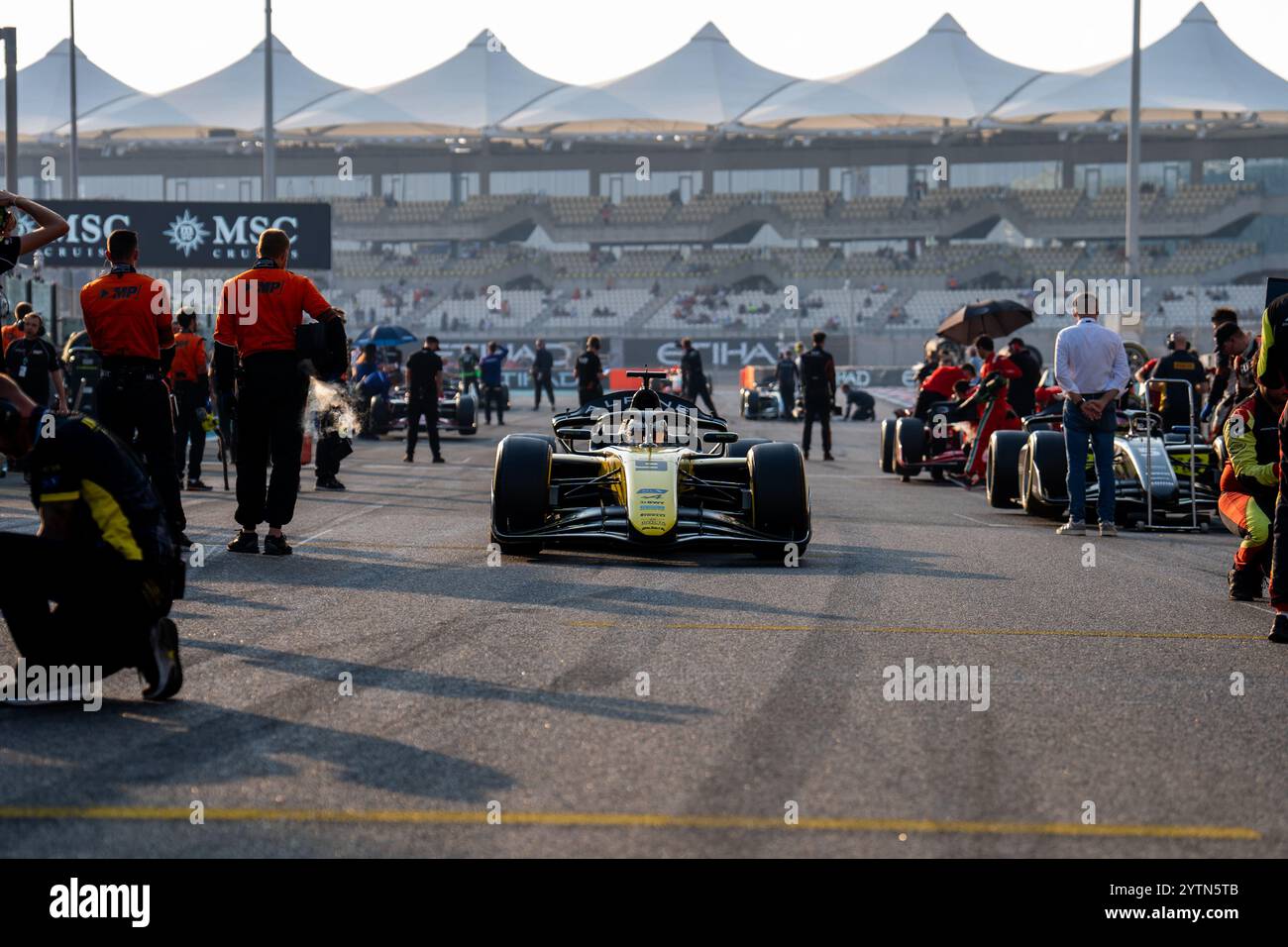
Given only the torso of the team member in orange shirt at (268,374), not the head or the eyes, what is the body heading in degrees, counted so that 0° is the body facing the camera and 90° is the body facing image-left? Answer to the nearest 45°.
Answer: approximately 180°

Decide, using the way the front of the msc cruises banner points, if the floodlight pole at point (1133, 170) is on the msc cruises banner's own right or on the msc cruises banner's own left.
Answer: on the msc cruises banner's own left

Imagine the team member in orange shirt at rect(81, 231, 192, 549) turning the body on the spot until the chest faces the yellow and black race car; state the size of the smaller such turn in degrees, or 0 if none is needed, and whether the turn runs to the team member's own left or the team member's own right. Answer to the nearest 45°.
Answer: approximately 90° to the team member's own right

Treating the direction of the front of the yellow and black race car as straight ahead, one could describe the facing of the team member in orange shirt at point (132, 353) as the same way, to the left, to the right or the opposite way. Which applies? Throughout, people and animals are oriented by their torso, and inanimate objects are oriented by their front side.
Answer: the opposite way

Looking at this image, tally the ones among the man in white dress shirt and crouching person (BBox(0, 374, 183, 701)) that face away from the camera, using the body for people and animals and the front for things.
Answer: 1

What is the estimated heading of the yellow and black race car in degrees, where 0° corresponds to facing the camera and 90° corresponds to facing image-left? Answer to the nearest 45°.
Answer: approximately 0°

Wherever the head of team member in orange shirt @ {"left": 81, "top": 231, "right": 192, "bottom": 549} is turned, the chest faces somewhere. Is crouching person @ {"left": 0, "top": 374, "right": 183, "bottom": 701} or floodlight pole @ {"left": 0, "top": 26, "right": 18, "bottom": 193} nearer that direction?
the floodlight pole

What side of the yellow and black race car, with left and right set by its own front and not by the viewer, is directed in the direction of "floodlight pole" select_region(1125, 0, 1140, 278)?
back

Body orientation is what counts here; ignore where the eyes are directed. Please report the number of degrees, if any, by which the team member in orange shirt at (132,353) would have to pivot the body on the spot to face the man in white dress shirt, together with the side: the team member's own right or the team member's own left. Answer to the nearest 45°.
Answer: approximately 90° to the team member's own right
